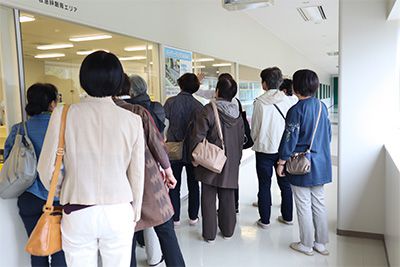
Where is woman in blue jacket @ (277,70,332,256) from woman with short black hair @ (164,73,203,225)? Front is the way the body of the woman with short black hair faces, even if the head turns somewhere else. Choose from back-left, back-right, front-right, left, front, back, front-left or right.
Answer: back-right

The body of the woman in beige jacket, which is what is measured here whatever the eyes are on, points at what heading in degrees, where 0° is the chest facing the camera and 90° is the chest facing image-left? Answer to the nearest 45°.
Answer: approximately 180°

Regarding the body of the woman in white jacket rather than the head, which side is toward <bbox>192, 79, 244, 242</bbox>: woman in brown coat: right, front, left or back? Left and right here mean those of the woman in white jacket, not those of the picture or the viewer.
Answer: left

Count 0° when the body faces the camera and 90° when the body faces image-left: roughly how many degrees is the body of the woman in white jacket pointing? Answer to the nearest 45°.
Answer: approximately 135°

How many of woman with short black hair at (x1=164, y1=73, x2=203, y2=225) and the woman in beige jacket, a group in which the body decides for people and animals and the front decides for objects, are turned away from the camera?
2

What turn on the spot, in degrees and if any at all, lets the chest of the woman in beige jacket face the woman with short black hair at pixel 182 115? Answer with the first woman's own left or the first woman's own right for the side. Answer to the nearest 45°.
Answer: approximately 45° to the first woman's own right

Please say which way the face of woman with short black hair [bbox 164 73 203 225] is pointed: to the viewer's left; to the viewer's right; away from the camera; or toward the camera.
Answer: away from the camera

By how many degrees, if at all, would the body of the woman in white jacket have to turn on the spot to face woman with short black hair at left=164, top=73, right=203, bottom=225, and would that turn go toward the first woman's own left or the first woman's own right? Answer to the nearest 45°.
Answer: approximately 45° to the first woman's own left

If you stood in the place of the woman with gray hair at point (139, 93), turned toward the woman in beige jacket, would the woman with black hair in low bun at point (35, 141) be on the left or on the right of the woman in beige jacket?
right

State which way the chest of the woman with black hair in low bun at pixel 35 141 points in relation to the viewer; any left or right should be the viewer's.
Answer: facing away from the viewer and to the right of the viewer

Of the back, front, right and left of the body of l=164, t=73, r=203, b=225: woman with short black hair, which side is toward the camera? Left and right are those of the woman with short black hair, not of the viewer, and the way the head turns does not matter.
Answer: back

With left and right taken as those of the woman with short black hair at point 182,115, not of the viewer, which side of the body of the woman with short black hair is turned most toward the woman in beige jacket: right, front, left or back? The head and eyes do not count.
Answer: back

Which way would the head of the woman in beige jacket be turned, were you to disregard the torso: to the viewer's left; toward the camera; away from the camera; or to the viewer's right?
away from the camera
